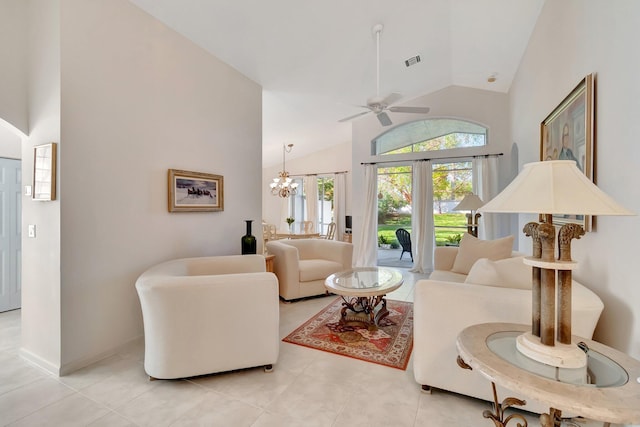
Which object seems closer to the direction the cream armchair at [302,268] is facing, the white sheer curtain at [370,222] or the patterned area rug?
the patterned area rug

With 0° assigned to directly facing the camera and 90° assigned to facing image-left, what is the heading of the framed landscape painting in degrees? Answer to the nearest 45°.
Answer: approximately 315°

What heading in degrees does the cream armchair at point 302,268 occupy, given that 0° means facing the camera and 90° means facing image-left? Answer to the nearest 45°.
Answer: approximately 315°

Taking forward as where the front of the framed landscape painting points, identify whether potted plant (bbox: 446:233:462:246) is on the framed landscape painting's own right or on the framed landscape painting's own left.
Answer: on the framed landscape painting's own left

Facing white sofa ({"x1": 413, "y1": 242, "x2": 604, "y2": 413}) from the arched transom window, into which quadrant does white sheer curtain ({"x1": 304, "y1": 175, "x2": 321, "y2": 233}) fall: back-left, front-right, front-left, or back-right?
back-right

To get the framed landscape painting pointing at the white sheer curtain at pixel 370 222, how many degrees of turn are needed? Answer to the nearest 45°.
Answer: approximately 90° to its left

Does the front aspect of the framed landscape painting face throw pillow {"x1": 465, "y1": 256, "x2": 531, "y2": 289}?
yes

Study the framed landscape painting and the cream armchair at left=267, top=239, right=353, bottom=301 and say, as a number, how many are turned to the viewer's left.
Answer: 0

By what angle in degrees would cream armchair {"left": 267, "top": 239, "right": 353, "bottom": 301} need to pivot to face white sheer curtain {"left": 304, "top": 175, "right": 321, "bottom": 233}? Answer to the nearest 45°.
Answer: approximately 135° to its left
